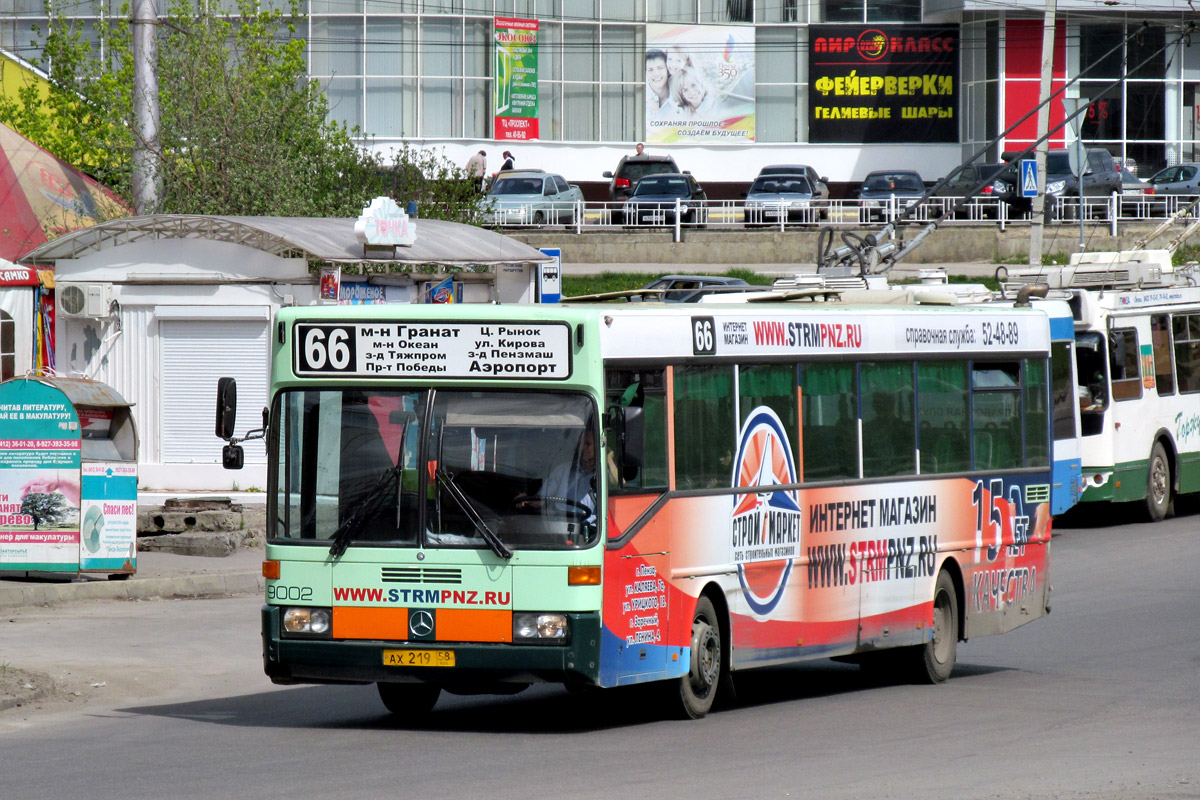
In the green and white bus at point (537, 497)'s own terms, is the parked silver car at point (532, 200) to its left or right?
on its right

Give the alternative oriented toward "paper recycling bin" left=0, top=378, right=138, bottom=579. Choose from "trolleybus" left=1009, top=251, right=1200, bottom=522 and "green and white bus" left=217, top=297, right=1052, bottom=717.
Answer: the trolleybus

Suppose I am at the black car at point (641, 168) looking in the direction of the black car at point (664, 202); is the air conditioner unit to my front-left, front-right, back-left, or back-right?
front-right

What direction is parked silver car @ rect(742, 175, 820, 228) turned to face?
toward the camera

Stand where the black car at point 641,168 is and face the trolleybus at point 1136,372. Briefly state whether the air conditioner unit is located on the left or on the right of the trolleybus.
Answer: right

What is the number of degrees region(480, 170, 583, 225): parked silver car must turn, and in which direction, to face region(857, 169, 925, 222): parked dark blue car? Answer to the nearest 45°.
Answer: approximately 135° to its left

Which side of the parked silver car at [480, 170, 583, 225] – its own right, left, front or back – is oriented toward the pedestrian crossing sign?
left

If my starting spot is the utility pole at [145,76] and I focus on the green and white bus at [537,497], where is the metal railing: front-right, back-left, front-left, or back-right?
back-left

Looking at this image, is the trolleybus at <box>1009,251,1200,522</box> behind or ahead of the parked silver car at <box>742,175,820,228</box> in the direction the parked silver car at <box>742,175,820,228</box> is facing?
ahead
